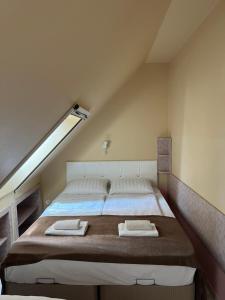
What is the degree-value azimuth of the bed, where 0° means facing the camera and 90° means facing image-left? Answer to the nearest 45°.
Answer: approximately 0°

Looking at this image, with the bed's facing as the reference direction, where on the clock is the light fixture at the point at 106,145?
The light fixture is roughly at 6 o'clock from the bed.

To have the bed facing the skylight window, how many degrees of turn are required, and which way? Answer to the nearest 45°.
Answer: approximately 135° to its right
